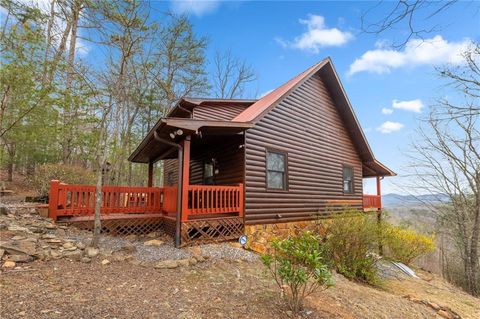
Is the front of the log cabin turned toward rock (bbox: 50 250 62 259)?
yes

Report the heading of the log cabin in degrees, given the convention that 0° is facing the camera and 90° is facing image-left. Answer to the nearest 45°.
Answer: approximately 45°

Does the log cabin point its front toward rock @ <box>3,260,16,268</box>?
yes

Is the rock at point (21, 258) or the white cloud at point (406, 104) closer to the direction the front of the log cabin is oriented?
the rock

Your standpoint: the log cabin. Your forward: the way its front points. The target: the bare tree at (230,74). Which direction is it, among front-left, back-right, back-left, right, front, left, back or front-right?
back-right

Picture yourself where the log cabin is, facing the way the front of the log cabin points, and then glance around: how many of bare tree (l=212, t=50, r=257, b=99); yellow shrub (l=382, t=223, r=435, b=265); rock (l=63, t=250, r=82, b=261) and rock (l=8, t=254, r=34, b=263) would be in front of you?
2

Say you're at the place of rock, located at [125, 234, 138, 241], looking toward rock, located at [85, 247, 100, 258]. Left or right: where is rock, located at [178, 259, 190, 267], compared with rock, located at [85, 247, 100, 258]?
left

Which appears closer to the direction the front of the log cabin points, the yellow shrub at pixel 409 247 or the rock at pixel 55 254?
the rock

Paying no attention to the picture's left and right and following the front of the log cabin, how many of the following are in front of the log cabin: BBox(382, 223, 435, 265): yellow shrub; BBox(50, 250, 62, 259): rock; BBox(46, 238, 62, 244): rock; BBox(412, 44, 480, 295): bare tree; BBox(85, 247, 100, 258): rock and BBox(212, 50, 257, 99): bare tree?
3

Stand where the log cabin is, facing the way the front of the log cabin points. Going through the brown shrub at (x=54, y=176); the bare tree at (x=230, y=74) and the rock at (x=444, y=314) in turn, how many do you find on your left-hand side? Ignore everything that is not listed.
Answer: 1

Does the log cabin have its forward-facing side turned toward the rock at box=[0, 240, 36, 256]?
yes

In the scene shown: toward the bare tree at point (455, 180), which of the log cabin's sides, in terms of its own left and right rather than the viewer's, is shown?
back

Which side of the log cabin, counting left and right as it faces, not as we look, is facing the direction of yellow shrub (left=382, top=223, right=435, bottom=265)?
back

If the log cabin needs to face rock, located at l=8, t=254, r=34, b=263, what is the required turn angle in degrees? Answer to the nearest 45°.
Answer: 0° — it already faces it
